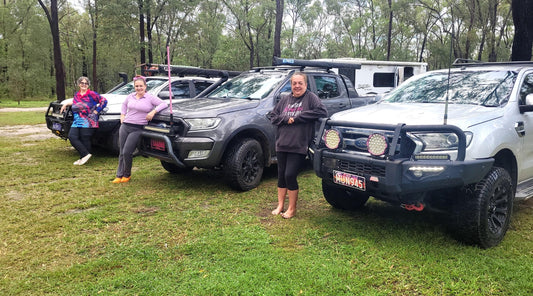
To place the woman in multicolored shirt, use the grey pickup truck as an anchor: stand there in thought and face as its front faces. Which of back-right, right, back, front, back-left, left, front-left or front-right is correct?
right

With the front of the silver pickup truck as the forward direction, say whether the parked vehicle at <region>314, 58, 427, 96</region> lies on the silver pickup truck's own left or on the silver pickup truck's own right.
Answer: on the silver pickup truck's own right

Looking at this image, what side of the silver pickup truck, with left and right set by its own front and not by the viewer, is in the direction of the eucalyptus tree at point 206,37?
right

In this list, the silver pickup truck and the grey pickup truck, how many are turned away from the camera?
0

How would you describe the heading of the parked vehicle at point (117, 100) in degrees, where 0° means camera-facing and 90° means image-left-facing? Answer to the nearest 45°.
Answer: approximately 45°

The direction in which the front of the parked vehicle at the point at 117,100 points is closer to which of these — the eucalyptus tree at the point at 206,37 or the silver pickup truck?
the silver pickup truck

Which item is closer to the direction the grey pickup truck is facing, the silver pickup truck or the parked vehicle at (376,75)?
the silver pickup truck

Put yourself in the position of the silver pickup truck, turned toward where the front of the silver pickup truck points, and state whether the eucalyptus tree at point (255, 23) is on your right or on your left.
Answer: on your right

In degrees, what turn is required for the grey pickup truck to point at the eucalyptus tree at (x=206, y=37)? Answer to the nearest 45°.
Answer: approximately 135° to its right
